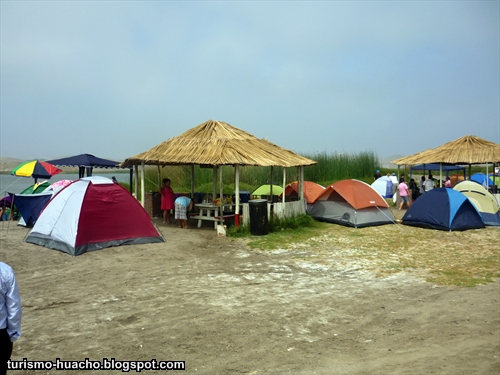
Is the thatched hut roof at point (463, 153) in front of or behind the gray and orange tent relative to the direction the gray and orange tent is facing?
behind

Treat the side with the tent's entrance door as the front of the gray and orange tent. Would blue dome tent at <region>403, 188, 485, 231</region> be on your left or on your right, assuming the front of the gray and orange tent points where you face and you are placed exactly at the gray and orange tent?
on your left

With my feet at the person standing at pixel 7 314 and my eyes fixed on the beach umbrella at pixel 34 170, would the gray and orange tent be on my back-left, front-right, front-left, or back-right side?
front-right

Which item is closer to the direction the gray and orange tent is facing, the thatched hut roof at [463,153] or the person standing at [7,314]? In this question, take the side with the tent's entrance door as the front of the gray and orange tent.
the person standing

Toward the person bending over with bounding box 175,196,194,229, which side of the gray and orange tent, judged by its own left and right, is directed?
front

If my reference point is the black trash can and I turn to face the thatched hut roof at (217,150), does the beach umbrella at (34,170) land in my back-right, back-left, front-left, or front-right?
front-left

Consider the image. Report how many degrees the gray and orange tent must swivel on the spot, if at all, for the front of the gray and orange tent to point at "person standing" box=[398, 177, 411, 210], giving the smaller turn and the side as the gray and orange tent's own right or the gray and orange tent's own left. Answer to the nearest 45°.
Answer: approximately 180°

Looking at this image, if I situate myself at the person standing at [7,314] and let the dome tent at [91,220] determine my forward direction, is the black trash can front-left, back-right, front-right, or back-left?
front-right

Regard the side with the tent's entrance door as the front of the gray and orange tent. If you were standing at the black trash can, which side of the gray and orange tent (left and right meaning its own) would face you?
front

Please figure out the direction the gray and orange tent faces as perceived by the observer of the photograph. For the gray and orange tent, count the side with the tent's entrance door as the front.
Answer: facing the viewer and to the left of the viewer

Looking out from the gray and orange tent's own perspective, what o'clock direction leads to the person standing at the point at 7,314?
The person standing is roughly at 11 o'clock from the gray and orange tent.

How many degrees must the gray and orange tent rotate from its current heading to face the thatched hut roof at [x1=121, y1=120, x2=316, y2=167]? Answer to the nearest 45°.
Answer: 0° — it already faces it

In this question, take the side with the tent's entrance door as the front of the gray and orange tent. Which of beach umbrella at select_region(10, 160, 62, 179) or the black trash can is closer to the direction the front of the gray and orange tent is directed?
the black trash can

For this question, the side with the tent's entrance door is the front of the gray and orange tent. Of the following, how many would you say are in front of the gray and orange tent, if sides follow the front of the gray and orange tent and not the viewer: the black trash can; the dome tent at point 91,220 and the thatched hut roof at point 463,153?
2

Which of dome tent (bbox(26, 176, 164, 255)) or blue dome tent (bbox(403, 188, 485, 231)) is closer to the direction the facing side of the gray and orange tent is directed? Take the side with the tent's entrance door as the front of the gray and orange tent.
the dome tent
